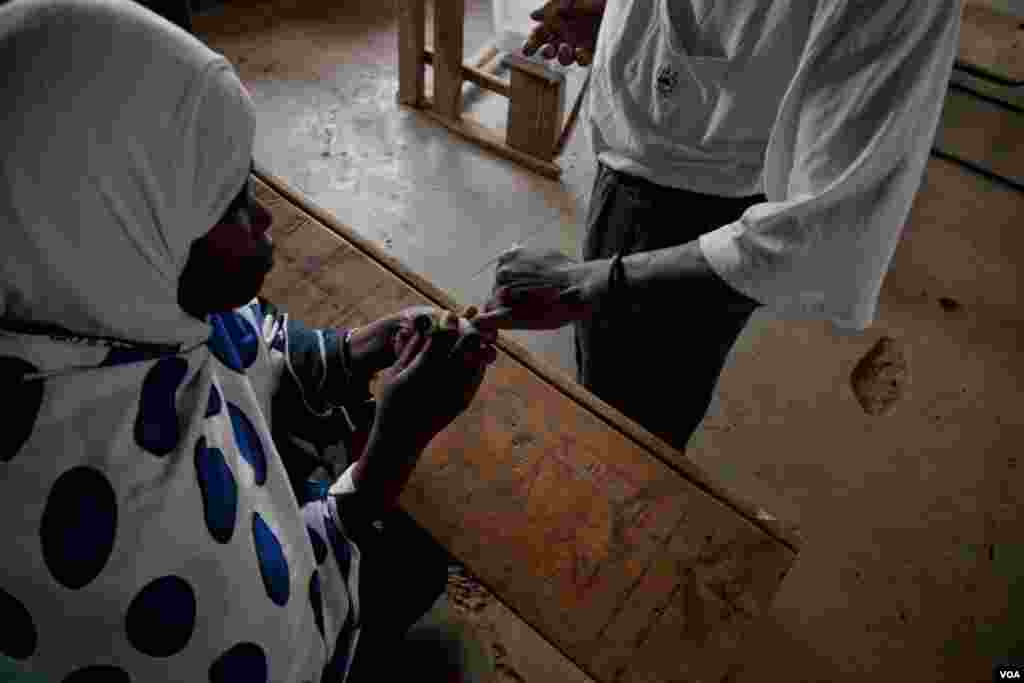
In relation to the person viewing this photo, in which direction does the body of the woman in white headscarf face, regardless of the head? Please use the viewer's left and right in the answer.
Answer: facing away from the viewer and to the right of the viewer

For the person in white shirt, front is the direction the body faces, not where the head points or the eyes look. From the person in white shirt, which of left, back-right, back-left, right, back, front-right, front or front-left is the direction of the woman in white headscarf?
front

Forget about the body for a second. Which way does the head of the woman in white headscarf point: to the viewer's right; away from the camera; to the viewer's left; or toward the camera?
to the viewer's right

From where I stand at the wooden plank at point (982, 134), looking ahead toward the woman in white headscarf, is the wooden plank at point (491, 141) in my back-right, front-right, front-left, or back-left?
front-right

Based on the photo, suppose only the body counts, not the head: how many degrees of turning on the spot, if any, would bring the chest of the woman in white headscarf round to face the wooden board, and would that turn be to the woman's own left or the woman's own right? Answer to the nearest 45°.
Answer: approximately 45° to the woman's own right

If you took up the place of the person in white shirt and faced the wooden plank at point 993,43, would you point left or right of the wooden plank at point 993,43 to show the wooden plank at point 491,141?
left

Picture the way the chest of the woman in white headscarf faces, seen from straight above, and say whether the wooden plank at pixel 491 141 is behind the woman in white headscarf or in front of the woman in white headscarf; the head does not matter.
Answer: in front

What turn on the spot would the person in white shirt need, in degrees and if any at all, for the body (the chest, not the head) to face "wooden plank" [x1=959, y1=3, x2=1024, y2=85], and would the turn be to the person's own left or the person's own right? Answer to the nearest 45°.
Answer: approximately 135° to the person's own right

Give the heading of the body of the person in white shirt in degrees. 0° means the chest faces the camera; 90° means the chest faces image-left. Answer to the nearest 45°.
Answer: approximately 45°

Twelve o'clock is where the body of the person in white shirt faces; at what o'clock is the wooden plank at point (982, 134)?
The wooden plank is roughly at 5 o'clock from the person in white shirt.

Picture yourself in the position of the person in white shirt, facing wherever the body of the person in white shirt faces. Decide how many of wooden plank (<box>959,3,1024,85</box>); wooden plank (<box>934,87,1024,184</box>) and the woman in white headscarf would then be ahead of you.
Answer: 1
